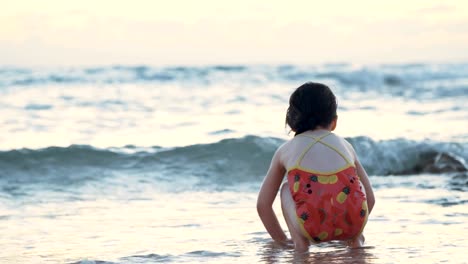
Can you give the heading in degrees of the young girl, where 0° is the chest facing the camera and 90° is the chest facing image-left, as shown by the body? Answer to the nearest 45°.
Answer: approximately 180°
